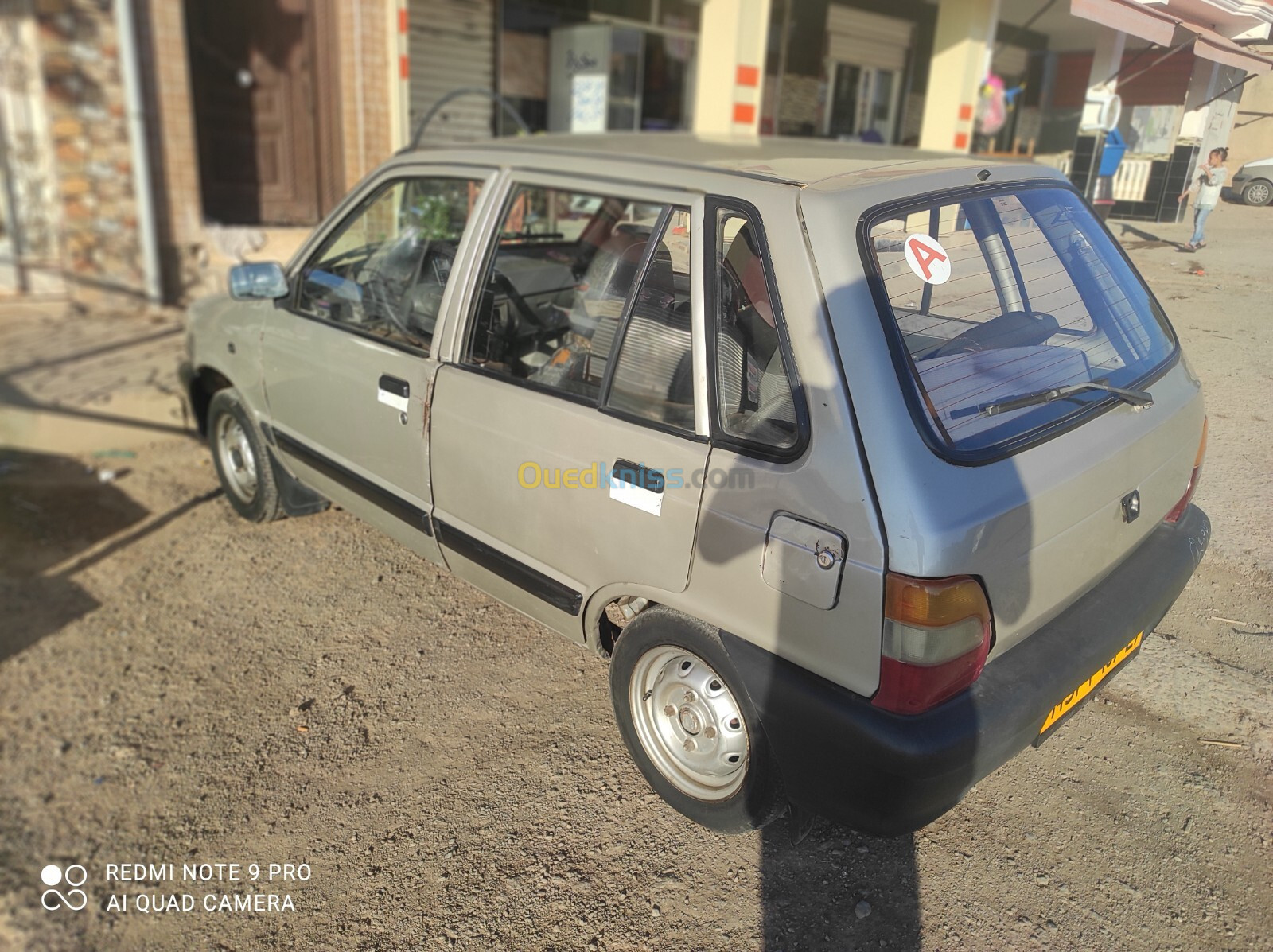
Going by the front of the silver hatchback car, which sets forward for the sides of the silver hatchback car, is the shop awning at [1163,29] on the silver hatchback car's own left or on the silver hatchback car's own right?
on the silver hatchback car's own right

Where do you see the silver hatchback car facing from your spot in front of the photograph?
facing away from the viewer and to the left of the viewer

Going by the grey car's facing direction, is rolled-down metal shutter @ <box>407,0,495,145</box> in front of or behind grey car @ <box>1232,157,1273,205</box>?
in front

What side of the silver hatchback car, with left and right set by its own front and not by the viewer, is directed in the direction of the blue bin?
right

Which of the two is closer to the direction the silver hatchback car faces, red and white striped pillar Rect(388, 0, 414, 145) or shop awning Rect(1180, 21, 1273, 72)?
the red and white striped pillar

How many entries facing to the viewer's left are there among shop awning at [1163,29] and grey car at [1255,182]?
1

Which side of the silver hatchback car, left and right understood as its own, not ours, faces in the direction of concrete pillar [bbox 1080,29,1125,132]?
right

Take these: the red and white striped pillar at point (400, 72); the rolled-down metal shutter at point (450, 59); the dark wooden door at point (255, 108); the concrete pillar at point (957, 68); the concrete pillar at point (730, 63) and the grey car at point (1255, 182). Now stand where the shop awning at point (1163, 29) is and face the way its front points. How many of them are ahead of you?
1

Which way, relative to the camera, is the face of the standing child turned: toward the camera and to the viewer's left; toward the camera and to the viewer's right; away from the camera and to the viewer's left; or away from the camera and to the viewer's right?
toward the camera and to the viewer's left

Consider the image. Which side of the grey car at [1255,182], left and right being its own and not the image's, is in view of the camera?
left
